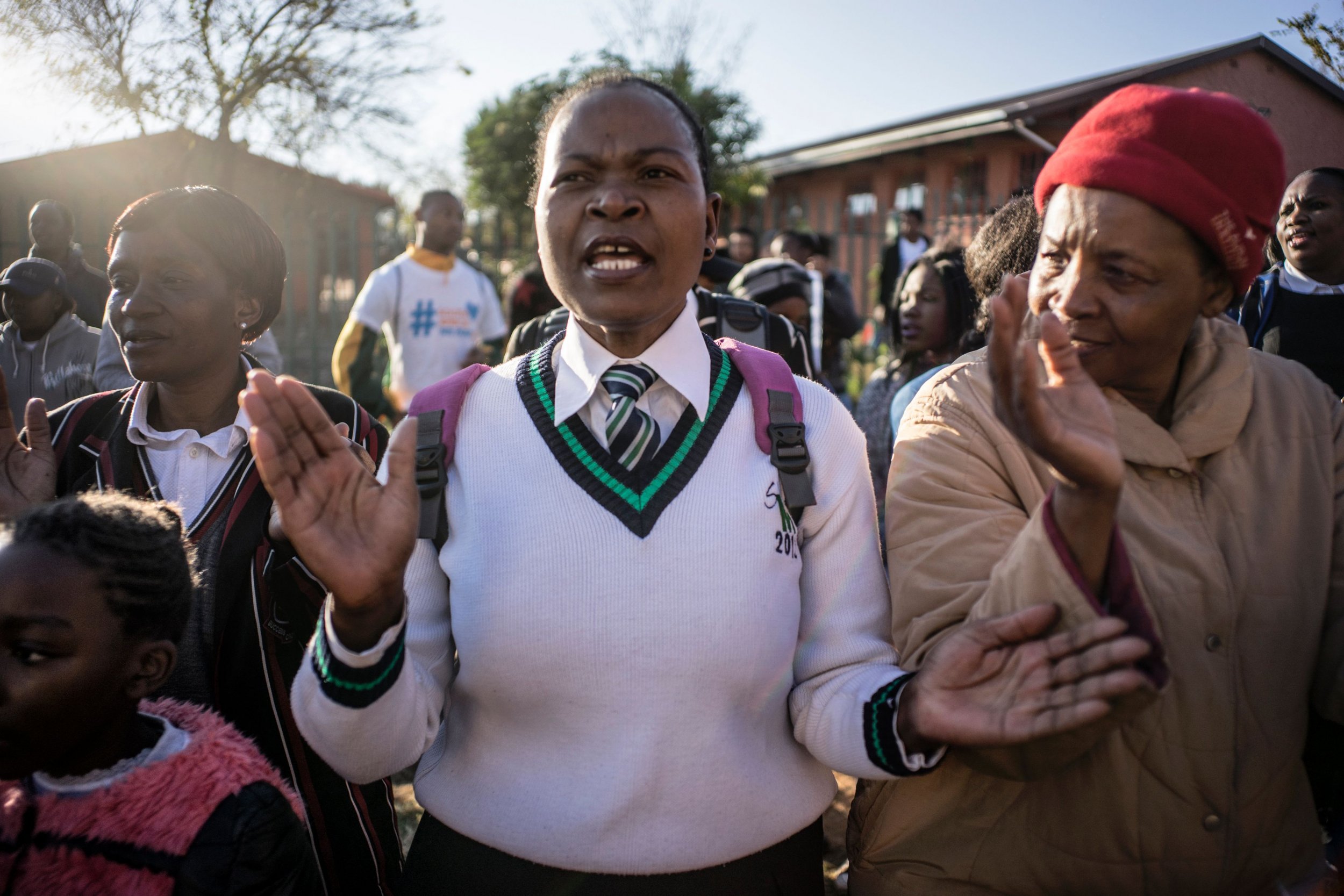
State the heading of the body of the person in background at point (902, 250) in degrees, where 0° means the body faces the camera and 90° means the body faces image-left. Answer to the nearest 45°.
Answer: approximately 0°

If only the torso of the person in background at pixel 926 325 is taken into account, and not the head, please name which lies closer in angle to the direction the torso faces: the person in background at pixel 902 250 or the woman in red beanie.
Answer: the woman in red beanie

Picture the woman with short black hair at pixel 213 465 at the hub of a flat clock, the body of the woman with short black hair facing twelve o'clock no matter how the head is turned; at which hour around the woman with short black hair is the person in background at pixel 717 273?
The person in background is roughly at 6 o'clock from the woman with short black hair.

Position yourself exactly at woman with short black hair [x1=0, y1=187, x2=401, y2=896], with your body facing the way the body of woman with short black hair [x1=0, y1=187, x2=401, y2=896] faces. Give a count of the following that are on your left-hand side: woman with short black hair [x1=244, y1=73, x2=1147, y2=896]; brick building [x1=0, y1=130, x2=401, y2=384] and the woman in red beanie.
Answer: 2

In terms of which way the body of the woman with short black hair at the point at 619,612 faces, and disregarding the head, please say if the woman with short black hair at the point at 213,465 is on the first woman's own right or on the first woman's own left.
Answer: on the first woman's own right

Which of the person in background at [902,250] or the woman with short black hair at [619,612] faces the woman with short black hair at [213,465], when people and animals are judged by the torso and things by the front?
the person in background

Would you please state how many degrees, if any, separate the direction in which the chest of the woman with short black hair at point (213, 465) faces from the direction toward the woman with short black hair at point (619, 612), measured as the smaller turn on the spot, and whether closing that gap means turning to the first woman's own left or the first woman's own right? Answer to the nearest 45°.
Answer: approximately 90° to the first woman's own left

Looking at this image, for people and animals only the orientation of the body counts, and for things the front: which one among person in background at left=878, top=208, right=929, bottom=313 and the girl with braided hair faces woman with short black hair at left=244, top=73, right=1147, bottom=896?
the person in background

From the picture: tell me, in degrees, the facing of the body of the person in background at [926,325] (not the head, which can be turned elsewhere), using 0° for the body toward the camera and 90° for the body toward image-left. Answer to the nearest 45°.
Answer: approximately 45°

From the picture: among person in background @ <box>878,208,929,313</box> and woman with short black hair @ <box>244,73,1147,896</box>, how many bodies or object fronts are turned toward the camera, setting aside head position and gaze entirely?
2

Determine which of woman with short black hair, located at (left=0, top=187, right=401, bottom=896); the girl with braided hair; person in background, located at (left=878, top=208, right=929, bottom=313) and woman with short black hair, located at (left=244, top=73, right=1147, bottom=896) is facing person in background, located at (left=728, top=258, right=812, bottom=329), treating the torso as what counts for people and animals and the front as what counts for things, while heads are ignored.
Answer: person in background, located at (left=878, top=208, right=929, bottom=313)

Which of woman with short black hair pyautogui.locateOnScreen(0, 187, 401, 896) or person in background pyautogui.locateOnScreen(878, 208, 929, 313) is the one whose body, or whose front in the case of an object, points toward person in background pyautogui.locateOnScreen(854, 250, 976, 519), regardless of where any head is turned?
person in background pyautogui.locateOnScreen(878, 208, 929, 313)
